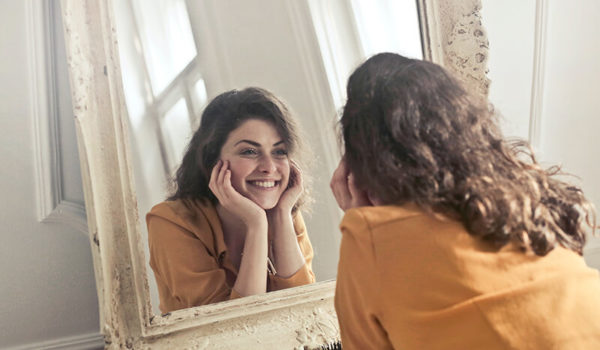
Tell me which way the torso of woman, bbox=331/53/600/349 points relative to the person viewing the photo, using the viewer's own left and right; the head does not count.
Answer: facing away from the viewer and to the left of the viewer

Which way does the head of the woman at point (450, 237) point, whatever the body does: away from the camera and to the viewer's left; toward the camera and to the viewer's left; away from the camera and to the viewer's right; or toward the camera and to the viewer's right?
away from the camera and to the viewer's left

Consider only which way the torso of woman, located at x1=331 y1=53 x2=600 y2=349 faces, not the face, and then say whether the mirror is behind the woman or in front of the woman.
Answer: in front
